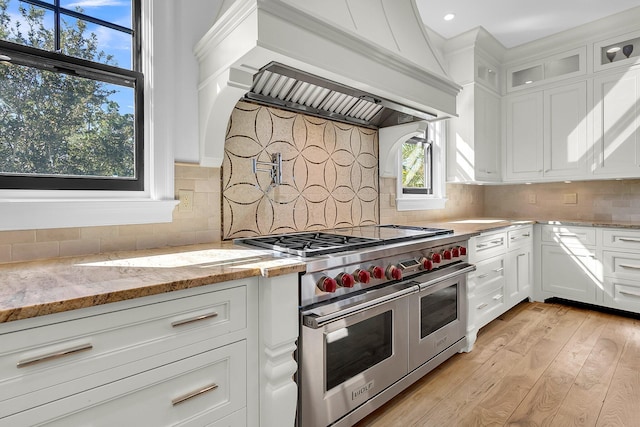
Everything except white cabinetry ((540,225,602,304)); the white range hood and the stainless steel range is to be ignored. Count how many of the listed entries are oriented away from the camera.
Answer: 0

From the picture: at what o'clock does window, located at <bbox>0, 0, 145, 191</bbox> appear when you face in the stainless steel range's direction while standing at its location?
The window is roughly at 4 o'clock from the stainless steel range.

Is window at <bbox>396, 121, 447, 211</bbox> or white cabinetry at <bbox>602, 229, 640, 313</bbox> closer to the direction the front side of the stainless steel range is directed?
the white cabinetry

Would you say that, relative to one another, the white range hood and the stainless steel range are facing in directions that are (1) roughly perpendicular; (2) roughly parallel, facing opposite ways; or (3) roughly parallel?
roughly parallel

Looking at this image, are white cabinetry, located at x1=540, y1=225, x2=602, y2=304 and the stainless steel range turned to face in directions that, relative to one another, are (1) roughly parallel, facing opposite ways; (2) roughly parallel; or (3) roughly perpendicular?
roughly perpendicular

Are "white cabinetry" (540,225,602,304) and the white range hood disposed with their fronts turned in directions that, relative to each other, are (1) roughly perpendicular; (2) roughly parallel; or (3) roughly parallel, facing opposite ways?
roughly perpendicular

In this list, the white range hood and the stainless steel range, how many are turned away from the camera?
0

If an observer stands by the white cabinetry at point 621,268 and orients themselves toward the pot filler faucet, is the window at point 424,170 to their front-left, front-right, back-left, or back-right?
front-right

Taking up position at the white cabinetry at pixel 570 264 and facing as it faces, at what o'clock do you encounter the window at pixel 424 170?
The window is roughly at 2 o'clock from the white cabinetry.

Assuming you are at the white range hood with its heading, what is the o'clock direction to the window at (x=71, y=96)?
The window is roughly at 4 o'clock from the white range hood.

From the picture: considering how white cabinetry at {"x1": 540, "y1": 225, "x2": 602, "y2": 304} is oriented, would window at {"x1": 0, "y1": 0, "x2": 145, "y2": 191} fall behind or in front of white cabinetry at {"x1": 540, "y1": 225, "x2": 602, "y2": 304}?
in front

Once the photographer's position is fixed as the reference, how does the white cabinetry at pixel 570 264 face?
facing the viewer

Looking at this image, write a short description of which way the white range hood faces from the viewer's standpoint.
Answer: facing the viewer and to the right of the viewer

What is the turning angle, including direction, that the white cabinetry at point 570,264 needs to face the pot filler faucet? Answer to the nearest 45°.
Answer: approximately 45° to its right
